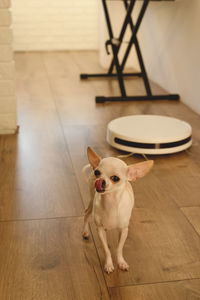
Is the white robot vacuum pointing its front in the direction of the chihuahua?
yes

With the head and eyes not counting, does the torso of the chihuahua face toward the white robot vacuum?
no

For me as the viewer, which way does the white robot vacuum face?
facing the viewer

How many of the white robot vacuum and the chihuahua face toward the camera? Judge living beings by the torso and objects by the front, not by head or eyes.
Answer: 2

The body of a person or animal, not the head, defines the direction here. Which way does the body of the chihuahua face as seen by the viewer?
toward the camera

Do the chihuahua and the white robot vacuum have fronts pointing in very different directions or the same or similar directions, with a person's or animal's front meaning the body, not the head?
same or similar directions
